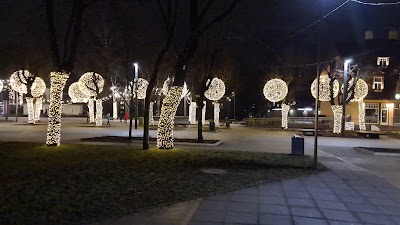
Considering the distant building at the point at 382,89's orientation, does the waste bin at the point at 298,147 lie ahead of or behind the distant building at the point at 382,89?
ahead

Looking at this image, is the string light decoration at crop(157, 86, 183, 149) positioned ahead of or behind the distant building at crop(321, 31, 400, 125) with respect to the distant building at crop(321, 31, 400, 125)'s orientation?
ahead

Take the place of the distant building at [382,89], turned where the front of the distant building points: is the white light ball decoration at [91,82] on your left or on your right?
on your right

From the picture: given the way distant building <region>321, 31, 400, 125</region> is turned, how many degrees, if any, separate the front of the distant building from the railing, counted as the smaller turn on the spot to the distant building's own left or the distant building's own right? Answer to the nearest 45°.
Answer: approximately 45° to the distant building's own right

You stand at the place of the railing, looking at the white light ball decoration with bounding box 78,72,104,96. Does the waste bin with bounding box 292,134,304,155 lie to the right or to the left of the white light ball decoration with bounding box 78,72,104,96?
left

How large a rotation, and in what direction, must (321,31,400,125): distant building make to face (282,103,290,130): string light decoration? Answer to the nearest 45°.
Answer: approximately 45° to its right

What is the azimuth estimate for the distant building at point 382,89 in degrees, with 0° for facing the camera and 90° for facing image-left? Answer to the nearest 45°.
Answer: approximately 0°

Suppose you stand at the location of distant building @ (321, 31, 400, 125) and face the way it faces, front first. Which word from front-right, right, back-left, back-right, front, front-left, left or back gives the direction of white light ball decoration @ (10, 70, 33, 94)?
front-right

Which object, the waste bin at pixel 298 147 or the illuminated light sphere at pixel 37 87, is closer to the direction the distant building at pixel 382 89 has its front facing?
the waste bin
